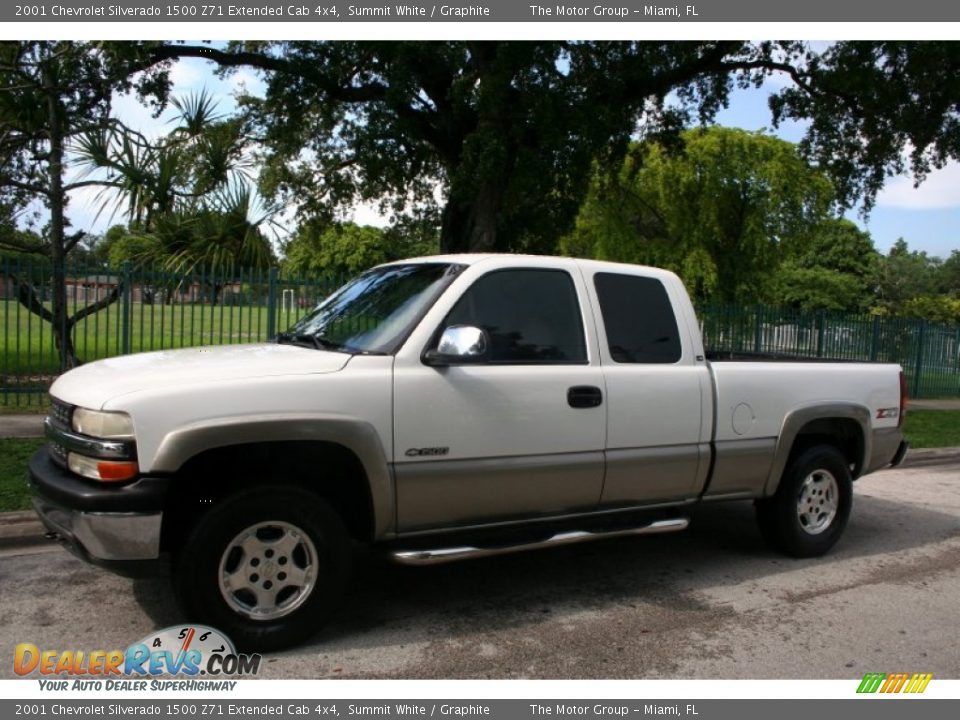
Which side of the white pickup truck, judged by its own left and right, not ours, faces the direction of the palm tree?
right

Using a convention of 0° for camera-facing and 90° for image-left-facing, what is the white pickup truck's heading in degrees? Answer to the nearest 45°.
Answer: approximately 45°

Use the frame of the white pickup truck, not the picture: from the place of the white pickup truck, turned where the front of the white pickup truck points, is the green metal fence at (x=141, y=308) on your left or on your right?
on your right

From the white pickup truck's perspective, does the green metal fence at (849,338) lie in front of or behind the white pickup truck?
behind
